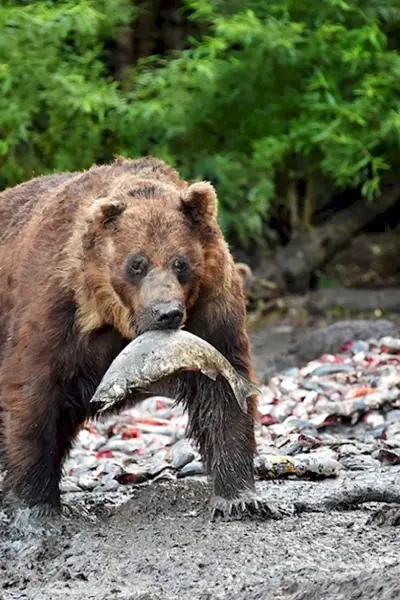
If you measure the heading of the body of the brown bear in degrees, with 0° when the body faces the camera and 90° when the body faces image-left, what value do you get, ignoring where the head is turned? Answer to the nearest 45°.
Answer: approximately 315°

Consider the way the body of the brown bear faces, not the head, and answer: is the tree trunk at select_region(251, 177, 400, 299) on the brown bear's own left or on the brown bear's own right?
on the brown bear's own left
